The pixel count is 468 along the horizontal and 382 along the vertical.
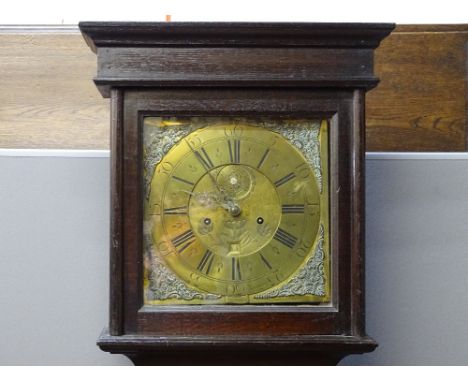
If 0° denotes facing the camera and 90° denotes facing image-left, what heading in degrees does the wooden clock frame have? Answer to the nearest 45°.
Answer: approximately 0°
